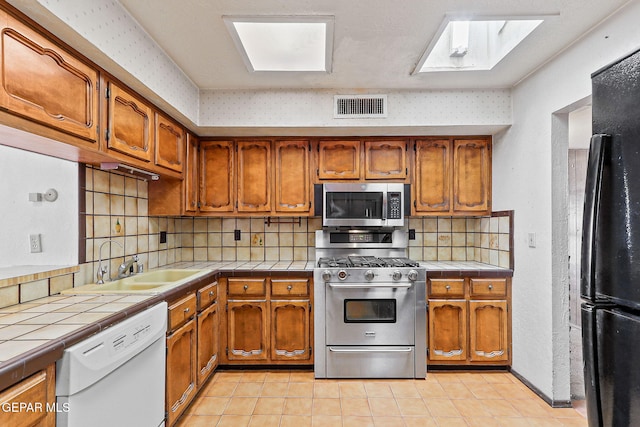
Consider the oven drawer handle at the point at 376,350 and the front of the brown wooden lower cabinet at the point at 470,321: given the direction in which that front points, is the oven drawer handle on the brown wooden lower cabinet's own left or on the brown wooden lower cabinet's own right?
on the brown wooden lower cabinet's own right

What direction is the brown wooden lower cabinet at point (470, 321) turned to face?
toward the camera

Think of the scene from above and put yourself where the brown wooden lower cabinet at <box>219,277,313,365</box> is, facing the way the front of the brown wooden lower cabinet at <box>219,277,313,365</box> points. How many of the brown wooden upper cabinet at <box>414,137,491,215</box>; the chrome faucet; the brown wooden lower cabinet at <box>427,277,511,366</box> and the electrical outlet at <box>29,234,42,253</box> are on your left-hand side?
2

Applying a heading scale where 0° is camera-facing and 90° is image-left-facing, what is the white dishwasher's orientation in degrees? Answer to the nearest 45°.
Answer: approximately 315°

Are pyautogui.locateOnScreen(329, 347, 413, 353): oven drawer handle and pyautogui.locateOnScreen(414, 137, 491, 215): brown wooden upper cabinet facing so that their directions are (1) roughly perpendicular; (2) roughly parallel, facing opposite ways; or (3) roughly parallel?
roughly parallel

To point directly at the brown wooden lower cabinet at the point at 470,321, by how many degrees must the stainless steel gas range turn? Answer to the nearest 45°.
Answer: approximately 90° to its left

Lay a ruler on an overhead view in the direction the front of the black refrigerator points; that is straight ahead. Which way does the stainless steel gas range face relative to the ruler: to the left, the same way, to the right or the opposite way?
to the left

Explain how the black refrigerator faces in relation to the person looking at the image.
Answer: facing the viewer and to the left of the viewer

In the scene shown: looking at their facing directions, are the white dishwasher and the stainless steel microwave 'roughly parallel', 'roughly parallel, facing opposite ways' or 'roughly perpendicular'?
roughly perpendicular

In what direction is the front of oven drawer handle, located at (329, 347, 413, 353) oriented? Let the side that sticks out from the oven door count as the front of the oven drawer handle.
toward the camera
